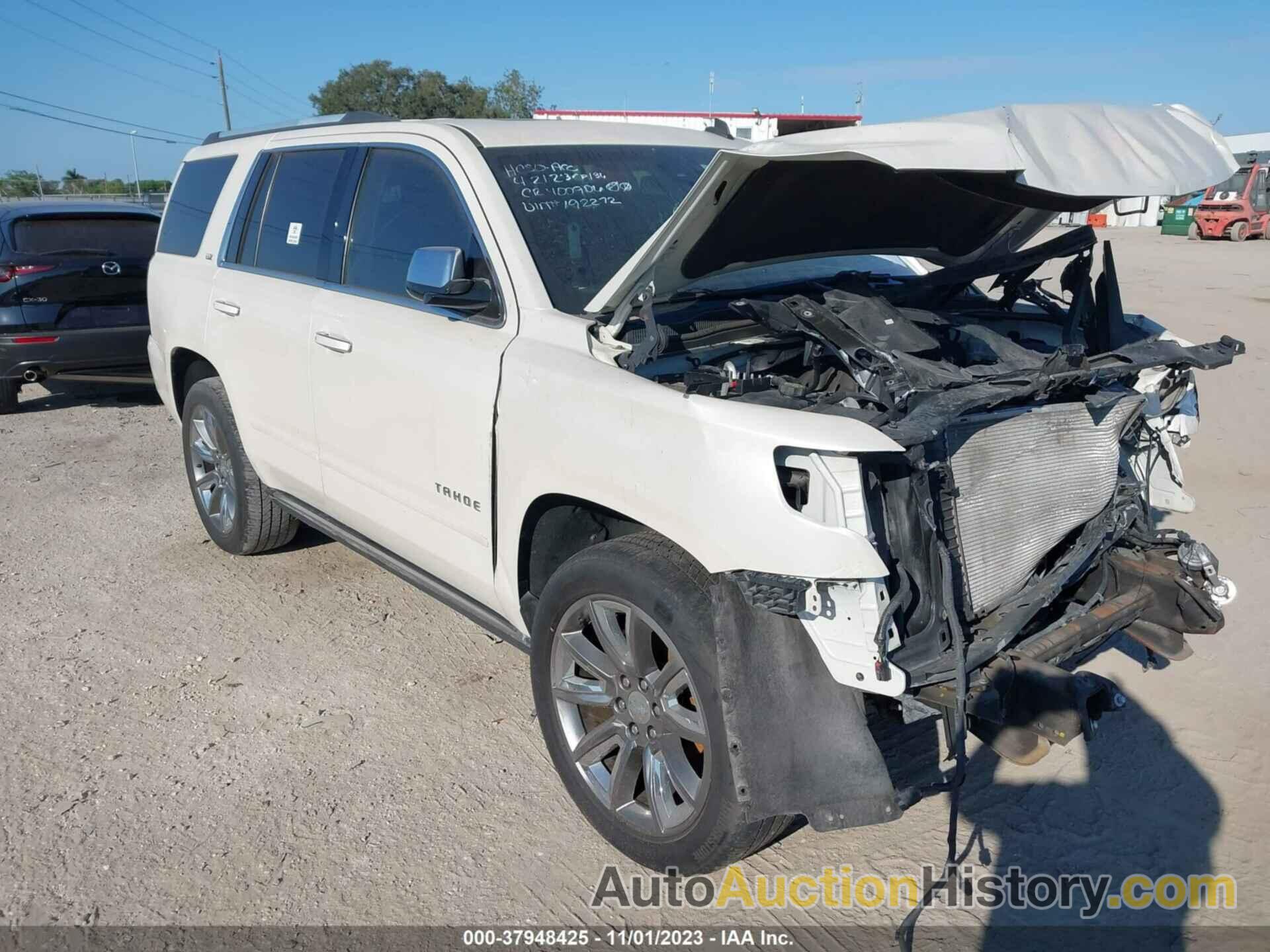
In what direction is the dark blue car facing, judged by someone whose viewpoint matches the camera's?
facing away from the viewer and to the left of the viewer

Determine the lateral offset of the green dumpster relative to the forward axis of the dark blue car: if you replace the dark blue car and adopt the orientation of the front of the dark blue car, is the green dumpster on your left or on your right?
on your right

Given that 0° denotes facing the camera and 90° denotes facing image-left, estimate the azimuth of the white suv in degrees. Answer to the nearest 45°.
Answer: approximately 315°

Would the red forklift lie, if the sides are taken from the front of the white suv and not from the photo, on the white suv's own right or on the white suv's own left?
on the white suv's own left

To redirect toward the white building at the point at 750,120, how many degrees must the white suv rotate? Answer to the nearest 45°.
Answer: approximately 135° to its left

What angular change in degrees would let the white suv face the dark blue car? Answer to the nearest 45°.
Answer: approximately 180°
